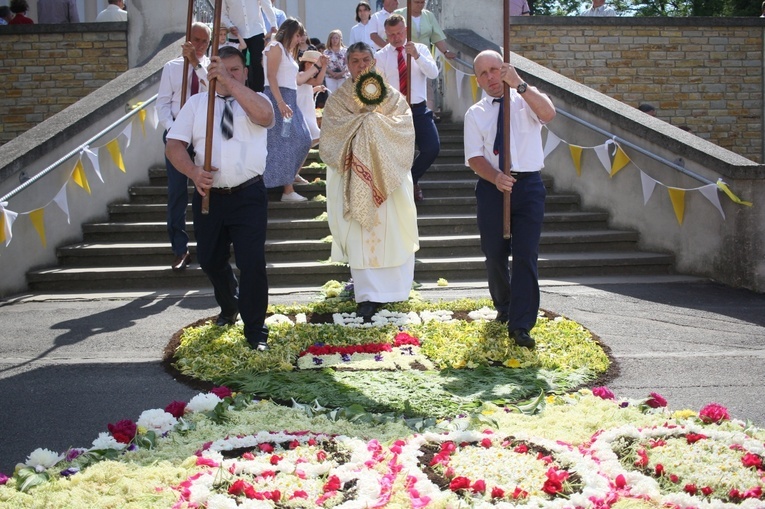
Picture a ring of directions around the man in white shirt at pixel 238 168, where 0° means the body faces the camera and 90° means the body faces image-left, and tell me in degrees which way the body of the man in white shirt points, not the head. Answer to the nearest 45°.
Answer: approximately 0°

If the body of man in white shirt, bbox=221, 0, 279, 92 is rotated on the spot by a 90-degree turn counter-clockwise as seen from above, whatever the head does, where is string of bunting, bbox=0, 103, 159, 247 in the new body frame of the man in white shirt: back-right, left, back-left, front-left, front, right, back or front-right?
back

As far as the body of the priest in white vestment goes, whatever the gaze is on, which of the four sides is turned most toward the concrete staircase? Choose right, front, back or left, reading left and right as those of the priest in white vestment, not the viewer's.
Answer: back

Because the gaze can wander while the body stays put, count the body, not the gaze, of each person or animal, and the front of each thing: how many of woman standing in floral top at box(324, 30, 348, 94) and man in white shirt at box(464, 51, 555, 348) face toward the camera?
2

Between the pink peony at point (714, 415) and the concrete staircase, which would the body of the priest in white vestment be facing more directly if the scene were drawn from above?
the pink peony

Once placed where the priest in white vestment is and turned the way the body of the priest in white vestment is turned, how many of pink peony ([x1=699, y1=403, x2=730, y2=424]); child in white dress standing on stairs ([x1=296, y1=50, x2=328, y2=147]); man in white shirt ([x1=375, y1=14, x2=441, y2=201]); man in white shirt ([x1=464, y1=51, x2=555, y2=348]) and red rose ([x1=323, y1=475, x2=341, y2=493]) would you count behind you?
2

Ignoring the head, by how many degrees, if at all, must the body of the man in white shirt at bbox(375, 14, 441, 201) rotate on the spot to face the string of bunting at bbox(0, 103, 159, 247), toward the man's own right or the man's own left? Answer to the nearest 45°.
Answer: approximately 90° to the man's own right
